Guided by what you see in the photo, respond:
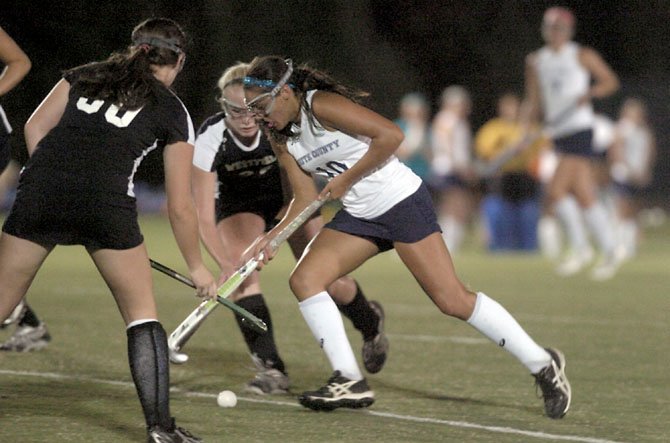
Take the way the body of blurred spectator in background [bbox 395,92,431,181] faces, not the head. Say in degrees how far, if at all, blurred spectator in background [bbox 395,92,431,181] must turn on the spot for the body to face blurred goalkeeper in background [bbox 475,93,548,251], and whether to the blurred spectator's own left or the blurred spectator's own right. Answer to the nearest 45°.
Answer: approximately 45° to the blurred spectator's own left

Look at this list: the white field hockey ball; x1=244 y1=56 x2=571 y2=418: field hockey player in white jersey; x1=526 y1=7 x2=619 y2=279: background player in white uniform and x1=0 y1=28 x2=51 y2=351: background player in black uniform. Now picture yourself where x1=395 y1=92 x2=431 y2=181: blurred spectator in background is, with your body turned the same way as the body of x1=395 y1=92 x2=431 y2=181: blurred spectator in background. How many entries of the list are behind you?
0

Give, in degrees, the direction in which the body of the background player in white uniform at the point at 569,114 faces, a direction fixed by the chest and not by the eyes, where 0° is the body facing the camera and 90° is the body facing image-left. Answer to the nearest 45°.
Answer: approximately 45°

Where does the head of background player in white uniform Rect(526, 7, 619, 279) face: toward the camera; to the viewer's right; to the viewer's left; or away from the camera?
toward the camera

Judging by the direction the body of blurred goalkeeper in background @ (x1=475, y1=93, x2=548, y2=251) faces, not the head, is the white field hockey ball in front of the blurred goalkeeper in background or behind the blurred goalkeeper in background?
in front

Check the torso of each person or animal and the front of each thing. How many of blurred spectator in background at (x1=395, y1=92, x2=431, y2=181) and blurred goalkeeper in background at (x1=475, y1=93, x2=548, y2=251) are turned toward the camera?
2

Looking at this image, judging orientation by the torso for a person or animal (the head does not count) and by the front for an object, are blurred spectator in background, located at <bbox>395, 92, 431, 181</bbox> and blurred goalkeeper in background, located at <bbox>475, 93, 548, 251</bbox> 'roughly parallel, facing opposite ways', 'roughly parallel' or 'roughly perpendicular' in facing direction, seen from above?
roughly parallel

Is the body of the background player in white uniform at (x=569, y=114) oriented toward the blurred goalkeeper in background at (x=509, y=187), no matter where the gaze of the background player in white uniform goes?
no

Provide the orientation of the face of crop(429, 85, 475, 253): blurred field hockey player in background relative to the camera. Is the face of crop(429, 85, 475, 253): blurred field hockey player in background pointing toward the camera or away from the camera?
toward the camera

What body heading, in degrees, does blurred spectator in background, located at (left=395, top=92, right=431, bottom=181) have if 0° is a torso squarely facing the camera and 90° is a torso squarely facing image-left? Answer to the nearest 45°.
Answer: approximately 0°

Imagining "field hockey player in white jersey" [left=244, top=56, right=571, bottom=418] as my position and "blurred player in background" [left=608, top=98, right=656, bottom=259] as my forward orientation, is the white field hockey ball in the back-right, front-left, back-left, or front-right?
back-left

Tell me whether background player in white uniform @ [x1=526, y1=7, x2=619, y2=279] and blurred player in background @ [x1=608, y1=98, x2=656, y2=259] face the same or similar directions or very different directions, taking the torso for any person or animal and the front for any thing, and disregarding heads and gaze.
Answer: same or similar directions

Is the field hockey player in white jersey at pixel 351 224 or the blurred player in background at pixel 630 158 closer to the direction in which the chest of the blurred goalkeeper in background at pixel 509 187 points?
the field hockey player in white jersey

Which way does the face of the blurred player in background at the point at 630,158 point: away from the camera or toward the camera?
toward the camera

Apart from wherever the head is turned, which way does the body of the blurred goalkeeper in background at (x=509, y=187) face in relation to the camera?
toward the camera

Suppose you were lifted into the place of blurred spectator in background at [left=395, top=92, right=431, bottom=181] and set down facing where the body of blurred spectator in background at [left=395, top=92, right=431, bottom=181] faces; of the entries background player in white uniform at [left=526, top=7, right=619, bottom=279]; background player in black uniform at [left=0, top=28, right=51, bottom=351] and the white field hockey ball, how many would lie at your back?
0

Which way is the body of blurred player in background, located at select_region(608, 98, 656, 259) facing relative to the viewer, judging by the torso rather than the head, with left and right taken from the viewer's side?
facing the viewer and to the left of the viewer
